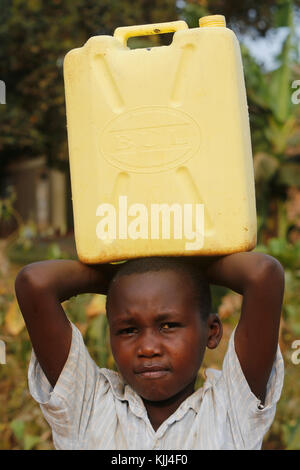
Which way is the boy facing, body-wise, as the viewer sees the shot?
toward the camera
